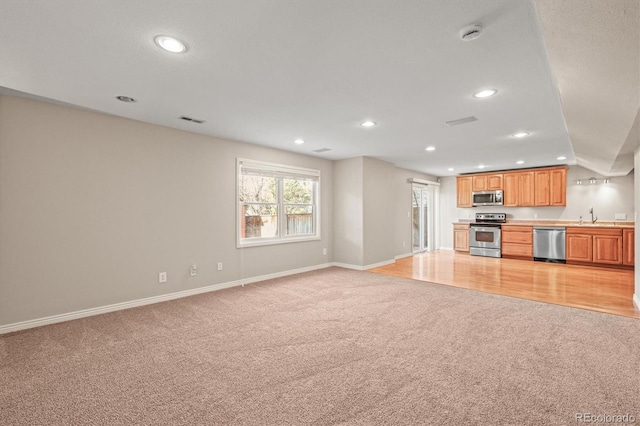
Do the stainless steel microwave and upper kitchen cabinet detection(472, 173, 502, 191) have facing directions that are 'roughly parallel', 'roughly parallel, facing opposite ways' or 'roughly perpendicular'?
roughly parallel

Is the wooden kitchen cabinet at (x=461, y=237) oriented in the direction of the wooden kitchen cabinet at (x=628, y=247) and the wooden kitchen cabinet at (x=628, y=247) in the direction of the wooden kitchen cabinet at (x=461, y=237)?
no

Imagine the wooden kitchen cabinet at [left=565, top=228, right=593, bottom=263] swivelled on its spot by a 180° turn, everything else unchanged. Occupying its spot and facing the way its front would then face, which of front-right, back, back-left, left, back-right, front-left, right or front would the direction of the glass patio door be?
left

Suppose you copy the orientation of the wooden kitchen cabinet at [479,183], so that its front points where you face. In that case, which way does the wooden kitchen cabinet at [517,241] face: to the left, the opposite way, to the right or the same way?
the same way

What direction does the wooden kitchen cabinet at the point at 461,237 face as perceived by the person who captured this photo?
facing the viewer

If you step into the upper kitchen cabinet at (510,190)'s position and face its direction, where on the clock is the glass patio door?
The glass patio door is roughly at 3 o'clock from the upper kitchen cabinet.

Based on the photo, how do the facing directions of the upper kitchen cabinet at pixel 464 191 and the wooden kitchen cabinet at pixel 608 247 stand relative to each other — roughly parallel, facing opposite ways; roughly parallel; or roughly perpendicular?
roughly parallel

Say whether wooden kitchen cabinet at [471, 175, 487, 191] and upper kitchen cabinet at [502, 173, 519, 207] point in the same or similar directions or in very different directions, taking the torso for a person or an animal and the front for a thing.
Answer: same or similar directions

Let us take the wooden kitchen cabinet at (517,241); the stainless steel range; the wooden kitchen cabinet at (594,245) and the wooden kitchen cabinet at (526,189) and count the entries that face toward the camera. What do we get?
4

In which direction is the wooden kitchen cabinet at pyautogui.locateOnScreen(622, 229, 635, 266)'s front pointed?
toward the camera

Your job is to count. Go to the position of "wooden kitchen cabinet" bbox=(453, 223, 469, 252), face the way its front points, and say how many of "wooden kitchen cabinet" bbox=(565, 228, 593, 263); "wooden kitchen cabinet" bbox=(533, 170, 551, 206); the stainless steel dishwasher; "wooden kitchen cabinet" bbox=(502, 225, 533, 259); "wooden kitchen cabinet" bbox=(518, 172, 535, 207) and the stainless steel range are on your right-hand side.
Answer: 0

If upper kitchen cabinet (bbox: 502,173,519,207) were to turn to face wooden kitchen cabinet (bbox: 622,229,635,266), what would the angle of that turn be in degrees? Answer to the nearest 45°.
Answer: approximately 45° to its left

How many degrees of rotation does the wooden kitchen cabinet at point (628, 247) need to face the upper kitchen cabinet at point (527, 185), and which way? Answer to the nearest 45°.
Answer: approximately 90° to its right

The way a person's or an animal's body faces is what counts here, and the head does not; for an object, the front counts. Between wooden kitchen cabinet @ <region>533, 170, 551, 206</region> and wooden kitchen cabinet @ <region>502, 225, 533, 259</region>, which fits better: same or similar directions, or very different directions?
same or similar directions

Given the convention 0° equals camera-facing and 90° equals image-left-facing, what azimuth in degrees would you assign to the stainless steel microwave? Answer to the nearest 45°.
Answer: approximately 0°

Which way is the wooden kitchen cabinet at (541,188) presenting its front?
toward the camera

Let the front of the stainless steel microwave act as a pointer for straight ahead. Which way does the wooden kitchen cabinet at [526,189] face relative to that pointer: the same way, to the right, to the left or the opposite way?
the same way
